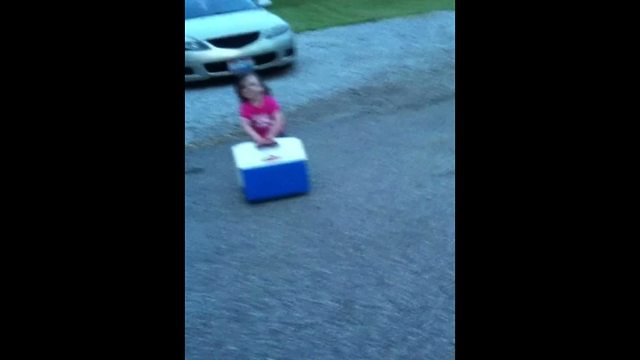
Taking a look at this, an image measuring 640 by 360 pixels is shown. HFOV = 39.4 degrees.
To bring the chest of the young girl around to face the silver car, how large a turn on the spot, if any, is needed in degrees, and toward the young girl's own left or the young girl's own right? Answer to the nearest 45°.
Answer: approximately 180°

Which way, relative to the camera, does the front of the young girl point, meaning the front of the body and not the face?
toward the camera
